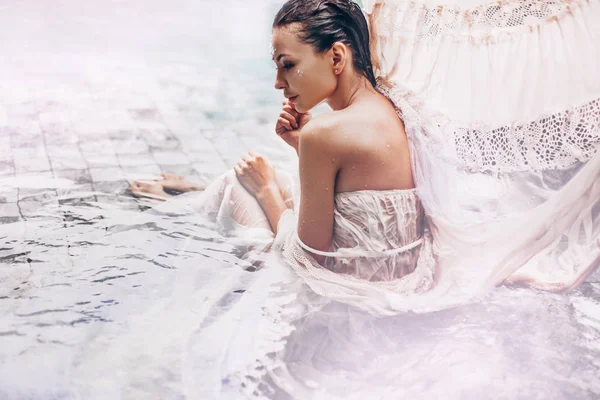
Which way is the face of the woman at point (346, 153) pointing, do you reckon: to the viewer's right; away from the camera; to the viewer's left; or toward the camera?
to the viewer's left

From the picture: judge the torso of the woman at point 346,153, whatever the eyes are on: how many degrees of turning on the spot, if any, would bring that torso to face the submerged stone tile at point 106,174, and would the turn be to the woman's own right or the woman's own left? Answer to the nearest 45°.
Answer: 0° — they already face it

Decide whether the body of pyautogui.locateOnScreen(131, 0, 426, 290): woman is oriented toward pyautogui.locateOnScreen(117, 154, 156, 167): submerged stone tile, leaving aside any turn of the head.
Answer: yes

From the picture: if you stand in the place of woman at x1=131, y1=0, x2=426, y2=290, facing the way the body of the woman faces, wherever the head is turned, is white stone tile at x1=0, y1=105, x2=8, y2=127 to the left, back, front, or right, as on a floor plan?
front

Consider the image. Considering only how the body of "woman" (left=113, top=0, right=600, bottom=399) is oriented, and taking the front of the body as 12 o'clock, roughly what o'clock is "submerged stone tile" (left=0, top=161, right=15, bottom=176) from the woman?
The submerged stone tile is roughly at 11 o'clock from the woman.

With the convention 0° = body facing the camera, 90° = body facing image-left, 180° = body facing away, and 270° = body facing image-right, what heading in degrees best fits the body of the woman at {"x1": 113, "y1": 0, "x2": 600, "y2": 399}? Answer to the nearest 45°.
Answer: approximately 135°

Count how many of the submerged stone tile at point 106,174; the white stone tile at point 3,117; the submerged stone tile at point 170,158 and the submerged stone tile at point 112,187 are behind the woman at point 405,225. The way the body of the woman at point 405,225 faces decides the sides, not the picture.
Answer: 0

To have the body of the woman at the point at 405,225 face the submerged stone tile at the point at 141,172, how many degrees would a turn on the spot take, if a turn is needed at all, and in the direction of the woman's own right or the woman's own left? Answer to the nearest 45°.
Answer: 0° — they already face it

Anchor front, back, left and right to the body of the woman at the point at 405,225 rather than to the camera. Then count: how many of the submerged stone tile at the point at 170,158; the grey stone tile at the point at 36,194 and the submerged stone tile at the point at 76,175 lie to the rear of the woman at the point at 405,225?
0

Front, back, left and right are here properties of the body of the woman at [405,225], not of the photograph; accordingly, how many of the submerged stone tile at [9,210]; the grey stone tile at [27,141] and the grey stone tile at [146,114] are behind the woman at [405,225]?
0

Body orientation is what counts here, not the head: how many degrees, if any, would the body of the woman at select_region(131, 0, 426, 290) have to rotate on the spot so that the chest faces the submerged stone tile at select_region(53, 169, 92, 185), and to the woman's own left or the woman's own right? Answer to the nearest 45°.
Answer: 0° — they already face it

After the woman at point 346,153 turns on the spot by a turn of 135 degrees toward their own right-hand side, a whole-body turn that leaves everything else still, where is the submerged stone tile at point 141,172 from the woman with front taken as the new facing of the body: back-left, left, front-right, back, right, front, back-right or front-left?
back-left

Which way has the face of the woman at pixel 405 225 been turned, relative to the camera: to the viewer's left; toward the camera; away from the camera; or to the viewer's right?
to the viewer's left
